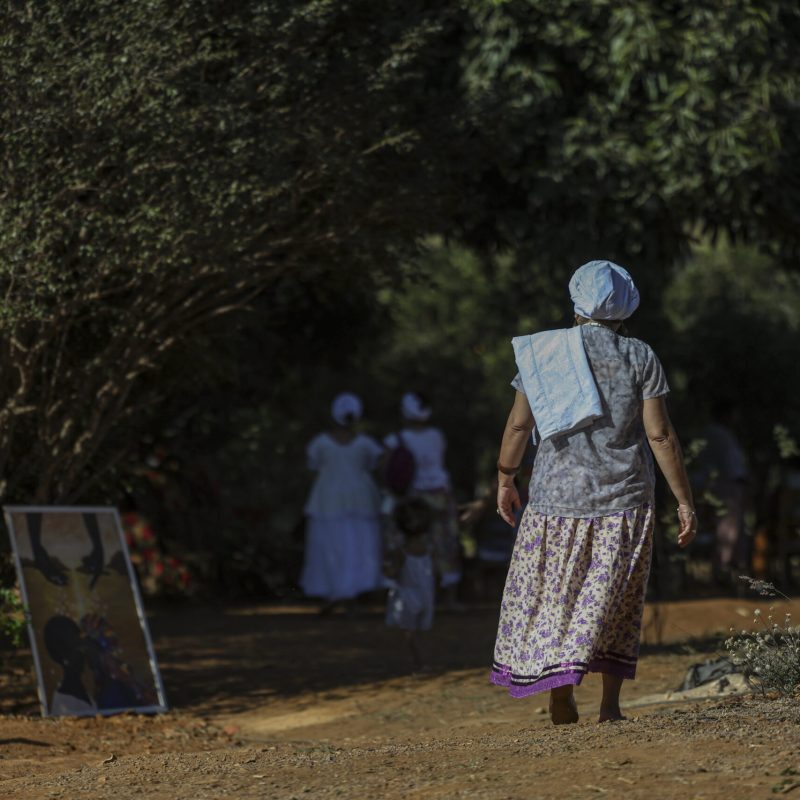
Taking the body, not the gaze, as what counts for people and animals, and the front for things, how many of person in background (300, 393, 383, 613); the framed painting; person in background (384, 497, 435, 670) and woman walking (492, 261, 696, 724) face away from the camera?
3

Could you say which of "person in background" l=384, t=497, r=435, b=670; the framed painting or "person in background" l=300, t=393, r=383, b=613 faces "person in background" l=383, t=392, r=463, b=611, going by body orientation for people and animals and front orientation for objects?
"person in background" l=384, t=497, r=435, b=670

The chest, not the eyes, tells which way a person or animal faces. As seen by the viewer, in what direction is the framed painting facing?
toward the camera

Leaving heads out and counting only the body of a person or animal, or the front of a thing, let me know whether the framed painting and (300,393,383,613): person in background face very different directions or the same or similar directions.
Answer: very different directions

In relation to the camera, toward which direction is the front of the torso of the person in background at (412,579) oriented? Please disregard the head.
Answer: away from the camera

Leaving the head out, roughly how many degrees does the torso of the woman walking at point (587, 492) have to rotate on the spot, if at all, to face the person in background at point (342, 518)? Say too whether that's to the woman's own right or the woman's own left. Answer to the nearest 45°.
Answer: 0° — they already face them

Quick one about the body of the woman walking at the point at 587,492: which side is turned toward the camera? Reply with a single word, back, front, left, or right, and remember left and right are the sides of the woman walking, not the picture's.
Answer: back

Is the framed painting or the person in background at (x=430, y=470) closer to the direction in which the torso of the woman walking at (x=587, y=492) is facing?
the person in background

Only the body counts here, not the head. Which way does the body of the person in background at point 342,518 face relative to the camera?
away from the camera

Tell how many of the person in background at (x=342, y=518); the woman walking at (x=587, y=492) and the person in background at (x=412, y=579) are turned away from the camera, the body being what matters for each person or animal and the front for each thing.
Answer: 3

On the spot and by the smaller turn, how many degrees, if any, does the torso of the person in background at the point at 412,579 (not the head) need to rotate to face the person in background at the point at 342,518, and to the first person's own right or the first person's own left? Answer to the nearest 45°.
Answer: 0° — they already face them

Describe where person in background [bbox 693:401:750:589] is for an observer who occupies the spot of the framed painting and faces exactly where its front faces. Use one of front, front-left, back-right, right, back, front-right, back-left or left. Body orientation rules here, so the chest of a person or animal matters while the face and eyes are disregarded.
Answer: back-left

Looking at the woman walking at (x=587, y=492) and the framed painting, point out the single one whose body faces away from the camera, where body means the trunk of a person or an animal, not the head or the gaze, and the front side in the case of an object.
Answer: the woman walking

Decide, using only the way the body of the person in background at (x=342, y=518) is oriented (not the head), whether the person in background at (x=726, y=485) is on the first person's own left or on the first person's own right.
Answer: on the first person's own right

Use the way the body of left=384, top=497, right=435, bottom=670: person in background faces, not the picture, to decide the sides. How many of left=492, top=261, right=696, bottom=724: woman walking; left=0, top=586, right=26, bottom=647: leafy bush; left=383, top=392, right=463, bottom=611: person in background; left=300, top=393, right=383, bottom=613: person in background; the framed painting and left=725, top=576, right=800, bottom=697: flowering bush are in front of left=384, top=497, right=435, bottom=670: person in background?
2

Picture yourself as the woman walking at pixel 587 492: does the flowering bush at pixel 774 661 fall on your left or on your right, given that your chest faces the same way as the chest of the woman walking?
on your right

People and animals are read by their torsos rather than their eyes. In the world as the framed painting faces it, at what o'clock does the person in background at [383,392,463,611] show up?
The person in background is roughly at 7 o'clock from the framed painting.
